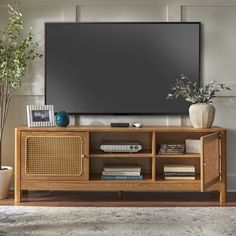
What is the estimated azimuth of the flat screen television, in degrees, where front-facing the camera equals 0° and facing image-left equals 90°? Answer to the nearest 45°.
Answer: approximately 0°

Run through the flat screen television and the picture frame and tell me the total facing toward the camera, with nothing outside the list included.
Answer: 2

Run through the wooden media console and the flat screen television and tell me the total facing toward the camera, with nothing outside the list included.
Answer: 2

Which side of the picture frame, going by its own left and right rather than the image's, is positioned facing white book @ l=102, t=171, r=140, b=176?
left
